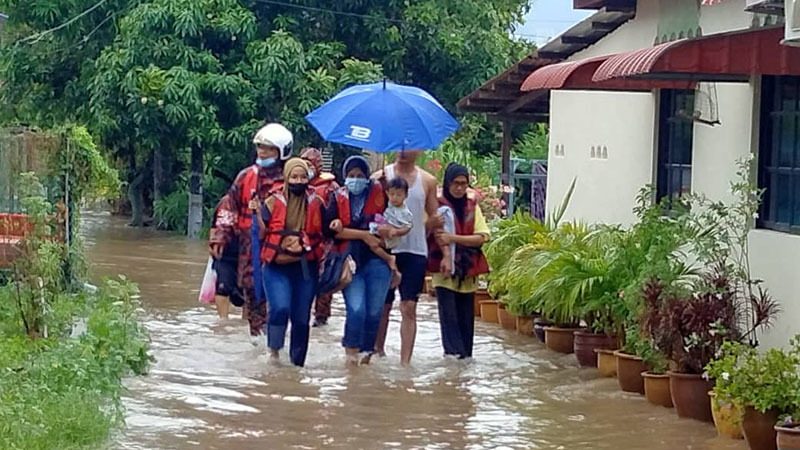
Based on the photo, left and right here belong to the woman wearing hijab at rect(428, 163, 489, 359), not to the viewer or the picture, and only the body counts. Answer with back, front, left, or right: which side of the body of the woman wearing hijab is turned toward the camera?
front

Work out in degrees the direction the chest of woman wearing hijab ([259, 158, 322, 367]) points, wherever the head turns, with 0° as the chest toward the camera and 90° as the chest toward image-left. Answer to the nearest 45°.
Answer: approximately 0°

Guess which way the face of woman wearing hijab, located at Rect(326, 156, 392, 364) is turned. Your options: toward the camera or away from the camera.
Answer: toward the camera

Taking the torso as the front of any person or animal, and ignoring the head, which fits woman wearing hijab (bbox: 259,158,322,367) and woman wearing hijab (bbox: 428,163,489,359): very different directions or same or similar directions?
same or similar directions

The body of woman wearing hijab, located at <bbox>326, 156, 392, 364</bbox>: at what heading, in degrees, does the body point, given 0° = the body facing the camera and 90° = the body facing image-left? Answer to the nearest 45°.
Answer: approximately 0°

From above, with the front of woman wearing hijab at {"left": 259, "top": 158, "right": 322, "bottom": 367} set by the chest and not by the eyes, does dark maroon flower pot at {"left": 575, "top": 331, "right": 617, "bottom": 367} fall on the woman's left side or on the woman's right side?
on the woman's left side

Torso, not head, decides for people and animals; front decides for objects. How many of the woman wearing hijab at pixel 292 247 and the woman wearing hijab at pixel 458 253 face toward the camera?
2

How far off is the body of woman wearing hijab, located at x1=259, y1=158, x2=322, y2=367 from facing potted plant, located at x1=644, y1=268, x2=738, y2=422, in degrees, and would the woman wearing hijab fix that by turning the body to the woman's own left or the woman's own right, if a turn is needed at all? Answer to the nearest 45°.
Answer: approximately 45° to the woman's own left

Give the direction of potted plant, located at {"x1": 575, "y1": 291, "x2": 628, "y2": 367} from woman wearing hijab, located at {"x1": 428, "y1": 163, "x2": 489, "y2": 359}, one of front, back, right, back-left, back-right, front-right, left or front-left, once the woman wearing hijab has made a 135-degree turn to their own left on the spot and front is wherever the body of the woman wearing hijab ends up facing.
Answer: front-right

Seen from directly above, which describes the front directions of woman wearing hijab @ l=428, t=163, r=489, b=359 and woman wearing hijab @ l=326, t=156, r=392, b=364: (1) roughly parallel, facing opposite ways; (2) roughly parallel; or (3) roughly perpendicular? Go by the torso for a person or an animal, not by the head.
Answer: roughly parallel

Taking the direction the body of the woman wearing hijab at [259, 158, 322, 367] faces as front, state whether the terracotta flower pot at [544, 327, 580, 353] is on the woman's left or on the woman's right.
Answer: on the woman's left

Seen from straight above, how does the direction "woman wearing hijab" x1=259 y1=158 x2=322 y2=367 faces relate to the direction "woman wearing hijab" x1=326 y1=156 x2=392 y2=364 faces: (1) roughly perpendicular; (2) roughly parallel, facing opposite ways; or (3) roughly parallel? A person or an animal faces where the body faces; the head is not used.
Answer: roughly parallel

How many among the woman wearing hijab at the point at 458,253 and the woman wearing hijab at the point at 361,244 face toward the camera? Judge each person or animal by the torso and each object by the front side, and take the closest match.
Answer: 2

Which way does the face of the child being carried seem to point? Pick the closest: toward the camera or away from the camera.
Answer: toward the camera
